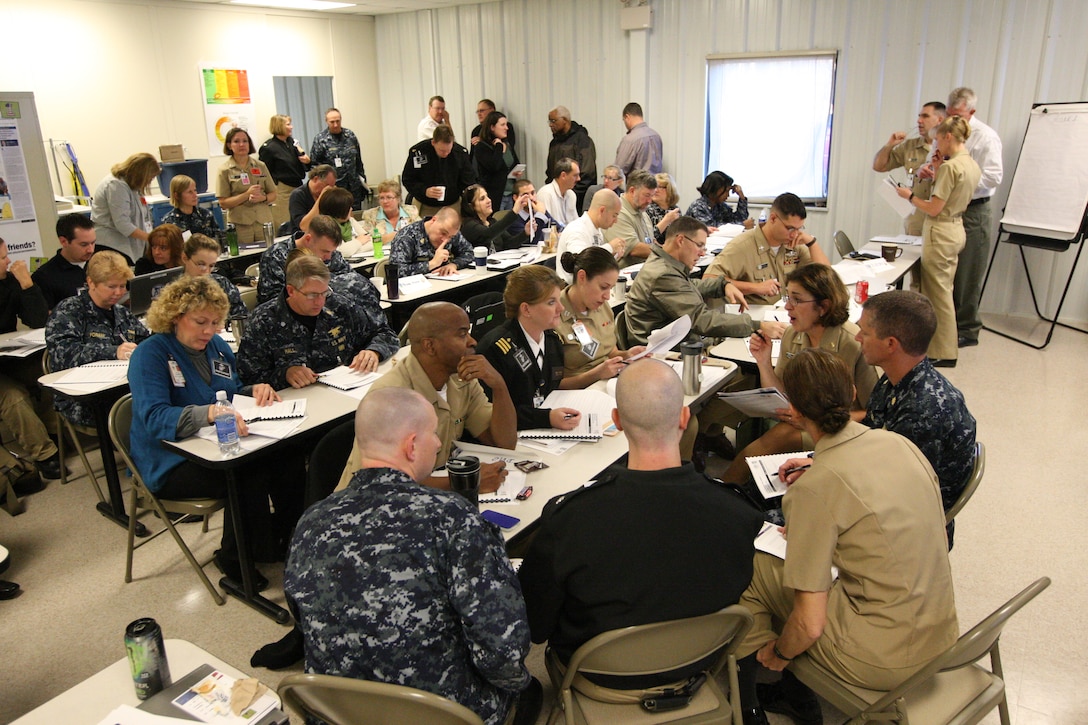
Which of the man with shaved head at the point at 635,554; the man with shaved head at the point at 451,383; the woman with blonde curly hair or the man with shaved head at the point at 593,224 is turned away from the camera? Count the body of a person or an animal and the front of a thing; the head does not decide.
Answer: the man with shaved head at the point at 635,554

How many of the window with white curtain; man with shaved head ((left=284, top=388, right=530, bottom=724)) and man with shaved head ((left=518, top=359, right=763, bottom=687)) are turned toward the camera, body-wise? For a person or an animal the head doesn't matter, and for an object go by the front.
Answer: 1

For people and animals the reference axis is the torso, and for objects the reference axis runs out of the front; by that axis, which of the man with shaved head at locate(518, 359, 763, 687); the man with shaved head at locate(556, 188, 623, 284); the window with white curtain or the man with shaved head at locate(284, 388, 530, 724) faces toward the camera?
the window with white curtain

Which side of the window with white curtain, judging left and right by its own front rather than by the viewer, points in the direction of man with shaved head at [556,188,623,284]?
front

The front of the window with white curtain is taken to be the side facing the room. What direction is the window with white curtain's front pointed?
toward the camera

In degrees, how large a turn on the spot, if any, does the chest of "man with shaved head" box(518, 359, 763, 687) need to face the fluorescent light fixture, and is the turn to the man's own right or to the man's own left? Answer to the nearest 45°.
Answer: approximately 45° to the man's own left

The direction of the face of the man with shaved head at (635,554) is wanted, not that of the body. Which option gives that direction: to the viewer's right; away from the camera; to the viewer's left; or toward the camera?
away from the camera

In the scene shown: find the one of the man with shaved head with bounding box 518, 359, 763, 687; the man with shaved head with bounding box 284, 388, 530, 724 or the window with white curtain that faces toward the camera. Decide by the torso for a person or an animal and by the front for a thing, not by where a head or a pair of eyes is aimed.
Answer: the window with white curtain

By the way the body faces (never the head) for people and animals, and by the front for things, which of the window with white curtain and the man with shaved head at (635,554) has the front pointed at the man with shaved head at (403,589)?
the window with white curtain

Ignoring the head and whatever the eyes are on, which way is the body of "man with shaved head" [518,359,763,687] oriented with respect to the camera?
away from the camera

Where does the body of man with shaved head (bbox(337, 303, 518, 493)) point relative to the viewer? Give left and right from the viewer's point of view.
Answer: facing the viewer and to the right of the viewer

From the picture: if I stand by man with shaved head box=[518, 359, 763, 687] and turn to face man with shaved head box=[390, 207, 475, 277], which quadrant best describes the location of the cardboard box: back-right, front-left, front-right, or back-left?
front-left

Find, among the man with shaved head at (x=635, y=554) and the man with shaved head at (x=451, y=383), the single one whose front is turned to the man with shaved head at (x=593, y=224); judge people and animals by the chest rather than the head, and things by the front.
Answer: the man with shaved head at (x=635, y=554)

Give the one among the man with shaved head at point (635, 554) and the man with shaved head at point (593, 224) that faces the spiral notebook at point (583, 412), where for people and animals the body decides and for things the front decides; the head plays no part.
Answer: the man with shaved head at point (635, 554)

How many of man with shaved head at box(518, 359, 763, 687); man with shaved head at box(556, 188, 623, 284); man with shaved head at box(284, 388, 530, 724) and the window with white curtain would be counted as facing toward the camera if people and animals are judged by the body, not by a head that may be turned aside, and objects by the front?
1

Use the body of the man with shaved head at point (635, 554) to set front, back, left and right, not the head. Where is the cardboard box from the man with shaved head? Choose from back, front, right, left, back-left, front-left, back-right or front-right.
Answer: front-left

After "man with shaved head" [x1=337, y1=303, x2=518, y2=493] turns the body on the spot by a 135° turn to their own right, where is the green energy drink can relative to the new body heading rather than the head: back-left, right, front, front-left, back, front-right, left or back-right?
front-left

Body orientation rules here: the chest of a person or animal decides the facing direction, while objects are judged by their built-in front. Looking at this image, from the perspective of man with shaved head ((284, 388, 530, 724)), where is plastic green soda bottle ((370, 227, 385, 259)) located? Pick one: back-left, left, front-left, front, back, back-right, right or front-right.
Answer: front-left
